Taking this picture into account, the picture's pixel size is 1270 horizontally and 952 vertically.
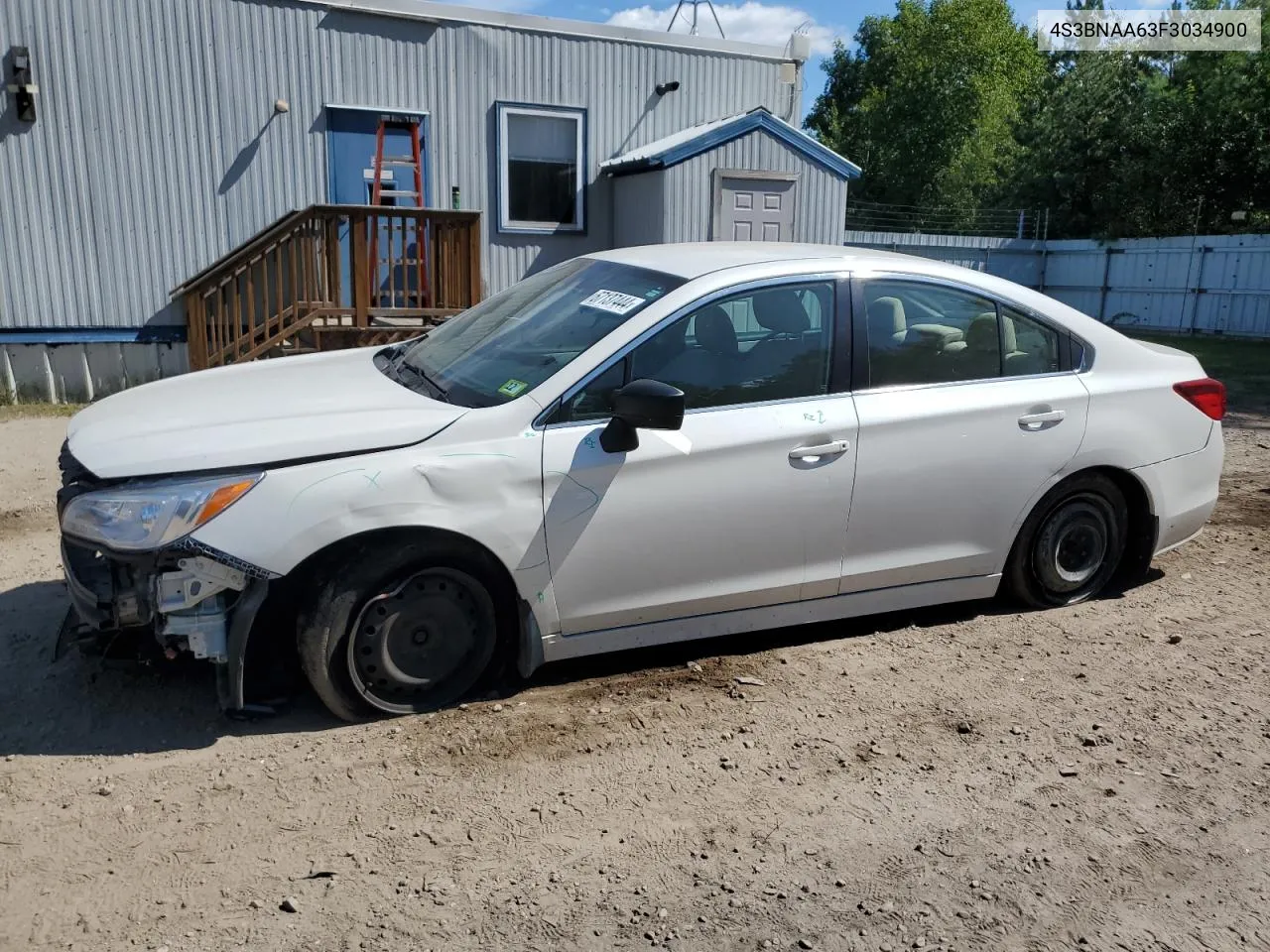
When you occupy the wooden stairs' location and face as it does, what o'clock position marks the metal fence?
The metal fence is roughly at 5 o'clock from the wooden stairs.

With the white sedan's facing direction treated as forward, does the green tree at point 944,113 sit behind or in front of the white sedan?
behind

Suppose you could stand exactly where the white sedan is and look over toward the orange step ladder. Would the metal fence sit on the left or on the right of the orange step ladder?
right

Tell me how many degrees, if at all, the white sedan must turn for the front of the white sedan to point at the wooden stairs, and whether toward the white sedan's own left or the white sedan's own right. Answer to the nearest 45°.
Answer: approximately 90° to the white sedan's own right

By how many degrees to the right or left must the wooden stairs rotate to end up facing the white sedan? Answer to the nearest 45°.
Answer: approximately 90° to its left

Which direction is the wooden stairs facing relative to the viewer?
to the viewer's left

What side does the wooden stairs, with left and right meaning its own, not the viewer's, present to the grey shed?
back

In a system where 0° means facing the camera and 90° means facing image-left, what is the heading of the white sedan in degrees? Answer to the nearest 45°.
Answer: approximately 45°

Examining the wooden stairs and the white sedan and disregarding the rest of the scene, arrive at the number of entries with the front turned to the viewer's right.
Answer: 0

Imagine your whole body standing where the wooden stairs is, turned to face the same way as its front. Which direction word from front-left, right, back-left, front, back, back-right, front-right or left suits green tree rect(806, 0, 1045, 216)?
back-right

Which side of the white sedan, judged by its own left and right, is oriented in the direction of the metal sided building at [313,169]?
right

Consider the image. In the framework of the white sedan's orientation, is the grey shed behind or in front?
behind
